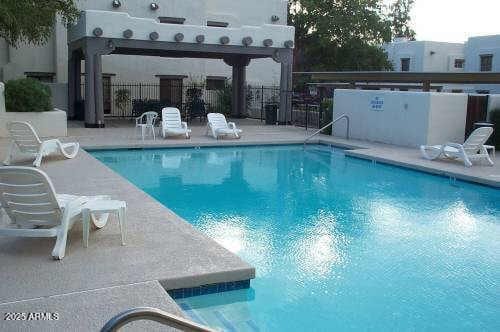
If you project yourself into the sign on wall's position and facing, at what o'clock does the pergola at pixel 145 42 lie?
The pergola is roughly at 3 o'clock from the sign on wall.

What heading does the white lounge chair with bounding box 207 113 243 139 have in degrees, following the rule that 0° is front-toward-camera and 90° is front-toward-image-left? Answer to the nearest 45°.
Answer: approximately 315°

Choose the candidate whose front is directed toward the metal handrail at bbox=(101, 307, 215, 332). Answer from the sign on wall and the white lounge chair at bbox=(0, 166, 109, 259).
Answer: the sign on wall

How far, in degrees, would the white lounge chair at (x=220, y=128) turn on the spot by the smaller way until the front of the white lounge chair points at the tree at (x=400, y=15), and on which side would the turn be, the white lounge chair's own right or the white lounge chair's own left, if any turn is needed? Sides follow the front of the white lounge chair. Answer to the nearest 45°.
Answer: approximately 90° to the white lounge chair's own left

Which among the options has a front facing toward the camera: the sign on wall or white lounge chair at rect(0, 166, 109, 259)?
the sign on wall

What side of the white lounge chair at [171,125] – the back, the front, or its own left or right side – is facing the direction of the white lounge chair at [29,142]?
right

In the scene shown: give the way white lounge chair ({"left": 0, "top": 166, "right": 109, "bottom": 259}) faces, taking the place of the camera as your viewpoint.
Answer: facing away from the viewer and to the right of the viewer

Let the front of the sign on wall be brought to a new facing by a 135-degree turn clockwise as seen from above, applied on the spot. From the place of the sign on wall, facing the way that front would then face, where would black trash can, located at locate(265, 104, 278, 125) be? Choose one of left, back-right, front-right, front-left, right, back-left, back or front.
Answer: front

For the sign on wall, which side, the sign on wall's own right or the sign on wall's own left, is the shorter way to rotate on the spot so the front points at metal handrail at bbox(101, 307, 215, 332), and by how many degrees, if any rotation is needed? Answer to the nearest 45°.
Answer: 0° — it already faces it

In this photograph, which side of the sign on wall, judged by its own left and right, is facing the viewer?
front

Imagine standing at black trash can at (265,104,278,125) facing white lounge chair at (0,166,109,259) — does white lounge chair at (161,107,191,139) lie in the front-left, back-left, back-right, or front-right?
front-right

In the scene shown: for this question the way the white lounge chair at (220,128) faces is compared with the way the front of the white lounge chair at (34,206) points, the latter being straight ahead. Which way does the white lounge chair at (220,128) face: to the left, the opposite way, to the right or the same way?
to the right

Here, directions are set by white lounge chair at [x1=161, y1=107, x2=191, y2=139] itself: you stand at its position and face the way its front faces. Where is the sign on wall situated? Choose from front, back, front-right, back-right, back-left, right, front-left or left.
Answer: front-left

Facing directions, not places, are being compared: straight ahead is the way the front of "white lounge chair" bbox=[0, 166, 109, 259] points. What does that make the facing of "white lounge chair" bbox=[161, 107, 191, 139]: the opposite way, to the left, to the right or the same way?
to the right

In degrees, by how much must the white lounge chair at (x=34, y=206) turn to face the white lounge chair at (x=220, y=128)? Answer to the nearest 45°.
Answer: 0° — it already faces it

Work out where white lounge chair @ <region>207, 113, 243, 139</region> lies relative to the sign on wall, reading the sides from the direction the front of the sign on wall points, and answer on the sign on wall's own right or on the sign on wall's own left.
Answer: on the sign on wall's own right

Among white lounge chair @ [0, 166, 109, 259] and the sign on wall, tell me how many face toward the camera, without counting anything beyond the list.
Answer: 1

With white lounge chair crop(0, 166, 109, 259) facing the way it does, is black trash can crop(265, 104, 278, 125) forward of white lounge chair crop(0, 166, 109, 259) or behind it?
forward

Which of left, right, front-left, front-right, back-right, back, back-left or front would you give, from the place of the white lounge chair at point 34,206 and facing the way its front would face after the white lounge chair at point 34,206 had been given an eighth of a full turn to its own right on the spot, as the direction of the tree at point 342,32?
front-left

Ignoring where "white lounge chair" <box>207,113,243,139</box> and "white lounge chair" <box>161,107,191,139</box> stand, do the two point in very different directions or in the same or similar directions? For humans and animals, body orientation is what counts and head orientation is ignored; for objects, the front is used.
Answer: same or similar directions

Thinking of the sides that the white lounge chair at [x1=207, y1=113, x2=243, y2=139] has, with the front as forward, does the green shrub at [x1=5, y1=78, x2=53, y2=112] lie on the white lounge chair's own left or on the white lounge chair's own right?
on the white lounge chair's own right
